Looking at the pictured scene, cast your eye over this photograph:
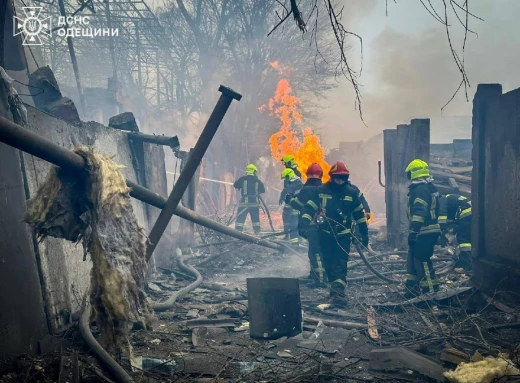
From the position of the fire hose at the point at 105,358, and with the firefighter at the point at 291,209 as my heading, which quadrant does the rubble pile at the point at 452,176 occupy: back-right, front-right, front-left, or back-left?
front-right

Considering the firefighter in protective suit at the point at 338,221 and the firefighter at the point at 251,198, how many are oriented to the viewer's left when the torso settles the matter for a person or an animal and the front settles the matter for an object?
0

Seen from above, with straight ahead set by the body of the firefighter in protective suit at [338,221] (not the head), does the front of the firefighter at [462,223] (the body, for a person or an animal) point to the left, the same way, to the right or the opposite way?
to the right

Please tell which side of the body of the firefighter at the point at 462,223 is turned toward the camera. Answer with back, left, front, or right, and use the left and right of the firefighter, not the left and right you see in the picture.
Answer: left

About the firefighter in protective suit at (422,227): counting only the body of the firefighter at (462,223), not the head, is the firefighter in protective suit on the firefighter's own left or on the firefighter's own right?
on the firefighter's own left

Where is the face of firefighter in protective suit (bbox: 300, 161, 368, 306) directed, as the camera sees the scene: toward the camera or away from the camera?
toward the camera

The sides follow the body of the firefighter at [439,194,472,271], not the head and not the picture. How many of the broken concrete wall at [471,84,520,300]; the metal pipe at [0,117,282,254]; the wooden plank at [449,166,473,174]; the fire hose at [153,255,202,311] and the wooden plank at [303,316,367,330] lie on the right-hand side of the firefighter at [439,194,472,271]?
1

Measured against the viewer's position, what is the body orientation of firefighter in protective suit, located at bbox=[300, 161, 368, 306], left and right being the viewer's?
facing the viewer
